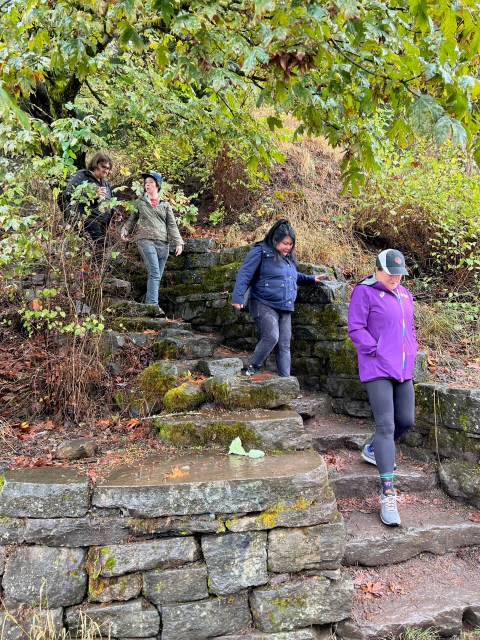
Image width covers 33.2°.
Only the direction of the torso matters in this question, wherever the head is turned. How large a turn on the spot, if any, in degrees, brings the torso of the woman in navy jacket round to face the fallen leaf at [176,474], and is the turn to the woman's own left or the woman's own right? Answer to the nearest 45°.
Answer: approximately 45° to the woman's own right

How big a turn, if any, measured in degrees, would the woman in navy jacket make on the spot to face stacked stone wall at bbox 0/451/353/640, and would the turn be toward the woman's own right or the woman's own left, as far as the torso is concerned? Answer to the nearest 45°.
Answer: approximately 45° to the woman's own right

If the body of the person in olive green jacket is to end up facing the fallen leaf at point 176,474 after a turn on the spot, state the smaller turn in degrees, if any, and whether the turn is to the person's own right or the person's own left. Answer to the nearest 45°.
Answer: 0° — they already face it
